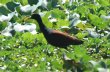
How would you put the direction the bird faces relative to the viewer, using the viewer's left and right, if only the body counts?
facing to the left of the viewer
